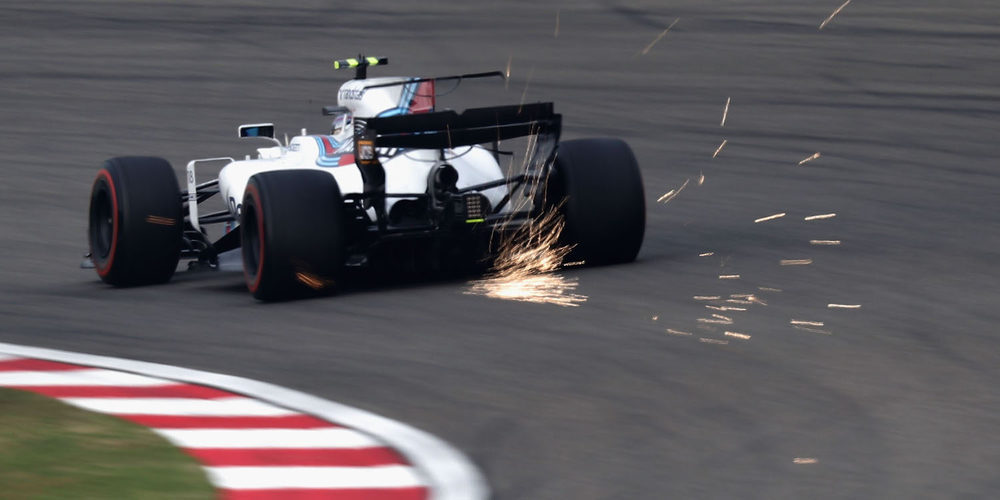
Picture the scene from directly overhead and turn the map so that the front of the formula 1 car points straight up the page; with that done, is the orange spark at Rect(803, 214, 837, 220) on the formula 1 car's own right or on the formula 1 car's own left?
on the formula 1 car's own right

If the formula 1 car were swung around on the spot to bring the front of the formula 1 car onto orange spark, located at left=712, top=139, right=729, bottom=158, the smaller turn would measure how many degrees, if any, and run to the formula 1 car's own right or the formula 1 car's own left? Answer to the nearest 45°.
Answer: approximately 90° to the formula 1 car's own right

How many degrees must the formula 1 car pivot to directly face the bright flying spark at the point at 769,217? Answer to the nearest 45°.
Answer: approximately 90° to its right

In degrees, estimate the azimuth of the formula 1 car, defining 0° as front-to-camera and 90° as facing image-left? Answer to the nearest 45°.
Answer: approximately 135°

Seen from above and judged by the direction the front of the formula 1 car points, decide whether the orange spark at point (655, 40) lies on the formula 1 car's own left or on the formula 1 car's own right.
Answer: on the formula 1 car's own right

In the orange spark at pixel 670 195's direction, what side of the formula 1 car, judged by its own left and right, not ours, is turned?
right

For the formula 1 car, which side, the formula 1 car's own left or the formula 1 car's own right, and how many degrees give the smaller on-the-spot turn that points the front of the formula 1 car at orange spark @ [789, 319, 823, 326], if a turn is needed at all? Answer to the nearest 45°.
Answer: approximately 180°

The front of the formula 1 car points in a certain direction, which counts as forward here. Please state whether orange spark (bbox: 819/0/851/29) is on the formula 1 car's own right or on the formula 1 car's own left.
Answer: on the formula 1 car's own right
